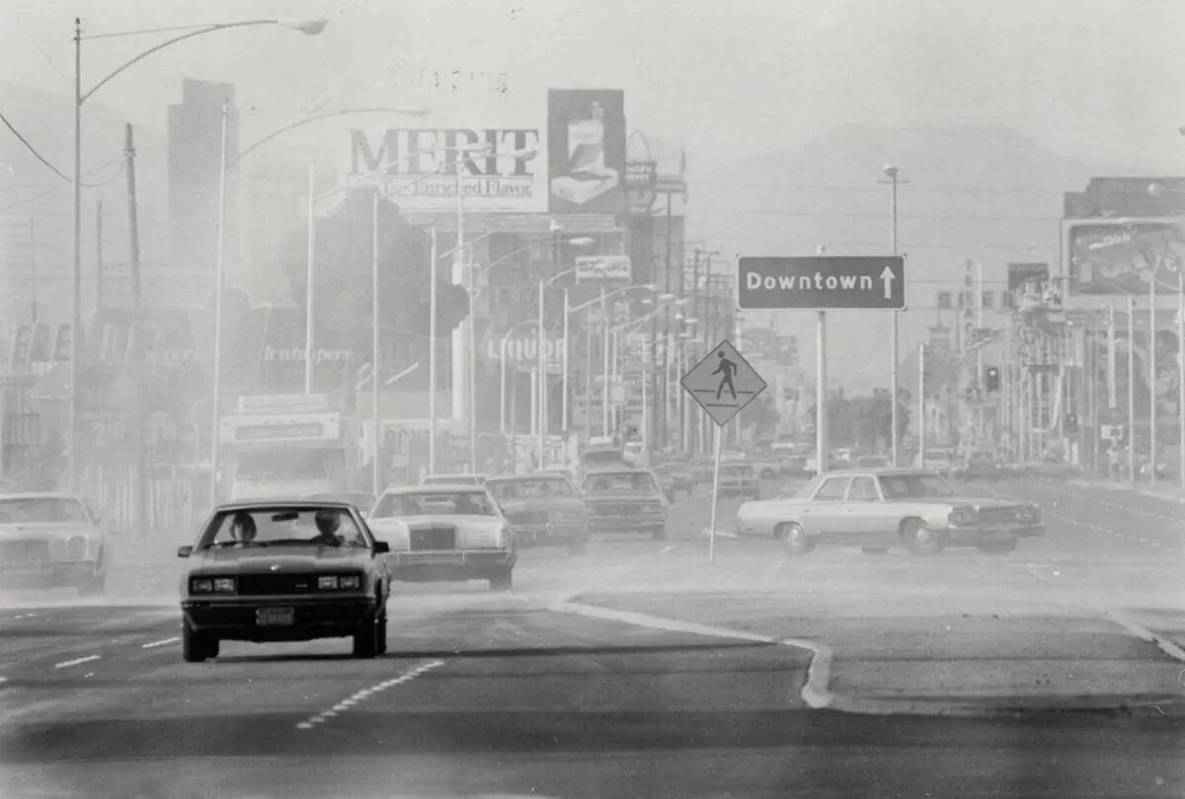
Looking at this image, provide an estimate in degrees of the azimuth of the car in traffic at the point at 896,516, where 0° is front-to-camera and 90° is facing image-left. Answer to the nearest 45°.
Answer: approximately 315°

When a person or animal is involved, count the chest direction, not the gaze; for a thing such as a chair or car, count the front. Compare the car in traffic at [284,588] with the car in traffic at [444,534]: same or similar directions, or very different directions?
same or similar directions

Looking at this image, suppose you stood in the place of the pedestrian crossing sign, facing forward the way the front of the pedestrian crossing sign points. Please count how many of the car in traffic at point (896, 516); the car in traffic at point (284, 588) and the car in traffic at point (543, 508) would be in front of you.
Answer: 1

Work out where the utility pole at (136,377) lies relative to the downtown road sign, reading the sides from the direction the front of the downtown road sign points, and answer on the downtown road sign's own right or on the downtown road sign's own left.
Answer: on the downtown road sign's own right

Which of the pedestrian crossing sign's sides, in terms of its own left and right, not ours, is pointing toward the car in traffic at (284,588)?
front

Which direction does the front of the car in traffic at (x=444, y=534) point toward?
toward the camera

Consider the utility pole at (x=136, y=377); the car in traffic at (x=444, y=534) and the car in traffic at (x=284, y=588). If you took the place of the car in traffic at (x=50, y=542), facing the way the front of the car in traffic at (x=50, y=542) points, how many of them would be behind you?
1

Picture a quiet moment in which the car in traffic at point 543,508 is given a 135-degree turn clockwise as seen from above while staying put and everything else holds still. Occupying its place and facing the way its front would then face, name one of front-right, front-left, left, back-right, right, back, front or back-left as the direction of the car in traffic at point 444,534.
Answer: back-left

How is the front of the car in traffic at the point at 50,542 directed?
toward the camera
